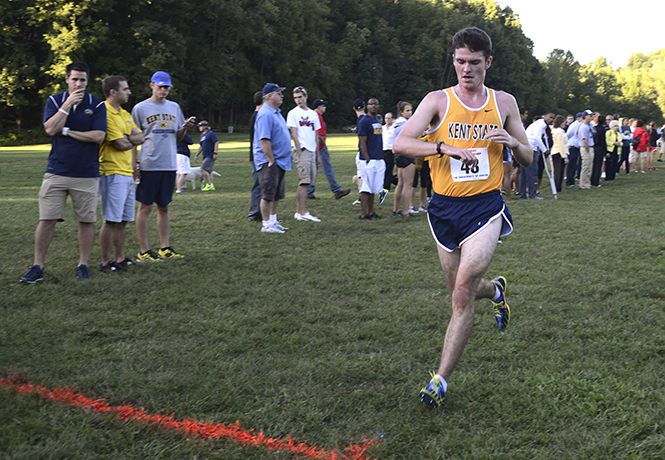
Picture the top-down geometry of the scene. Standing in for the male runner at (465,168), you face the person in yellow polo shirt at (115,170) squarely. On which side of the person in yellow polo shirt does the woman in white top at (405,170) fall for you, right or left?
right

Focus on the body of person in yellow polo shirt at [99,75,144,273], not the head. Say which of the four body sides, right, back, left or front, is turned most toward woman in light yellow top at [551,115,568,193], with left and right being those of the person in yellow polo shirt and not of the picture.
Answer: left

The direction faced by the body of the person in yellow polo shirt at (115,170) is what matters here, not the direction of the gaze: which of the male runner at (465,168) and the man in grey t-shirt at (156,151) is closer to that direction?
the male runner

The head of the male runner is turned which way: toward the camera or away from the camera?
toward the camera

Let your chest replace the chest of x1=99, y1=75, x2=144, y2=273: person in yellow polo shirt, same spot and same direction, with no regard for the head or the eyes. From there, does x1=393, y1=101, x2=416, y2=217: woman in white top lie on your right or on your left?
on your left

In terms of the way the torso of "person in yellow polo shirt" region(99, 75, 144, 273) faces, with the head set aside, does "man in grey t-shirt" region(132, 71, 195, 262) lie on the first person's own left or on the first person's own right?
on the first person's own left

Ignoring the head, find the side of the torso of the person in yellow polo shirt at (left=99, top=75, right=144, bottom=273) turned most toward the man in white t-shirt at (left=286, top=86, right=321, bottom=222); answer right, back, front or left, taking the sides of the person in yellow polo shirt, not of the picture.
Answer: left

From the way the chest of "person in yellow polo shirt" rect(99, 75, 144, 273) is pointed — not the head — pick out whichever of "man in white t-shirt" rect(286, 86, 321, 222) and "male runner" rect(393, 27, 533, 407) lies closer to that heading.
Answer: the male runner

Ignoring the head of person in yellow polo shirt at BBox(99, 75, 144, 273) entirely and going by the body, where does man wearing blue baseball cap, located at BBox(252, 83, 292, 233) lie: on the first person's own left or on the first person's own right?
on the first person's own left

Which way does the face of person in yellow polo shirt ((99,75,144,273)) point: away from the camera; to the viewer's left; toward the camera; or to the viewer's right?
to the viewer's right

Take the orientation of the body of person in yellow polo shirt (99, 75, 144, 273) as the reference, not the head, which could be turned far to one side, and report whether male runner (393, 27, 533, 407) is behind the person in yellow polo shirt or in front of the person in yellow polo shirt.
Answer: in front

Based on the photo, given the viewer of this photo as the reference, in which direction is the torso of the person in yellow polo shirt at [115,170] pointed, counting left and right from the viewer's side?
facing the viewer and to the right of the viewer
